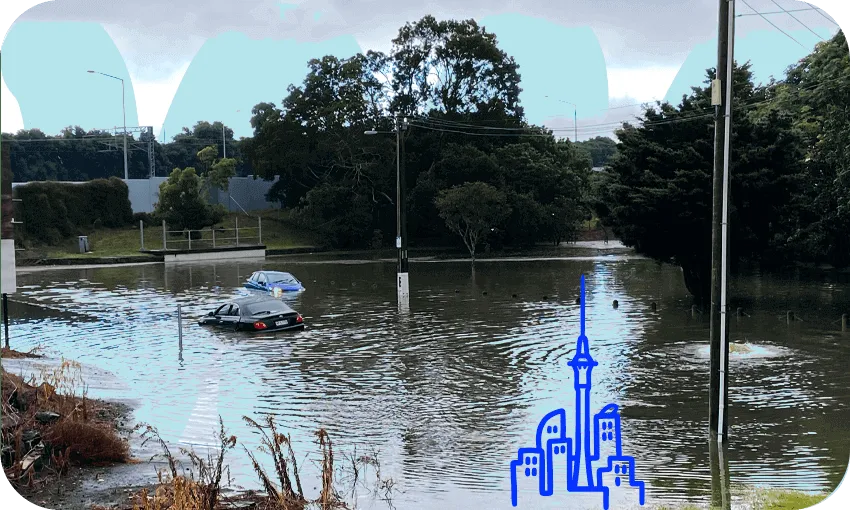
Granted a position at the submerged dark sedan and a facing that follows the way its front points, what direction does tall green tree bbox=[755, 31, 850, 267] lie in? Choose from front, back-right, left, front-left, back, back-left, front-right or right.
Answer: back-right

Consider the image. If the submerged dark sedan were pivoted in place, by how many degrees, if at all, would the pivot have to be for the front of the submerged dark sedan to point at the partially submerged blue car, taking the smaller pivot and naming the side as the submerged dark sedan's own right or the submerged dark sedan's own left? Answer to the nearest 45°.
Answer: approximately 45° to the submerged dark sedan's own right

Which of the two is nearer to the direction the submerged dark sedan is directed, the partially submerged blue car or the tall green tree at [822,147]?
the partially submerged blue car

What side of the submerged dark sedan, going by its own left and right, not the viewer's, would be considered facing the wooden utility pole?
back

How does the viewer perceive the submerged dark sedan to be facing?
facing away from the viewer and to the left of the viewer

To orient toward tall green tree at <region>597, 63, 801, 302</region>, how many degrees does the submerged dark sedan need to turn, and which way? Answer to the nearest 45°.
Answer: approximately 135° to its right

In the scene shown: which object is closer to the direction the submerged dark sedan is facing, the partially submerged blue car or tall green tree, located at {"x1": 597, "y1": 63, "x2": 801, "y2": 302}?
the partially submerged blue car
